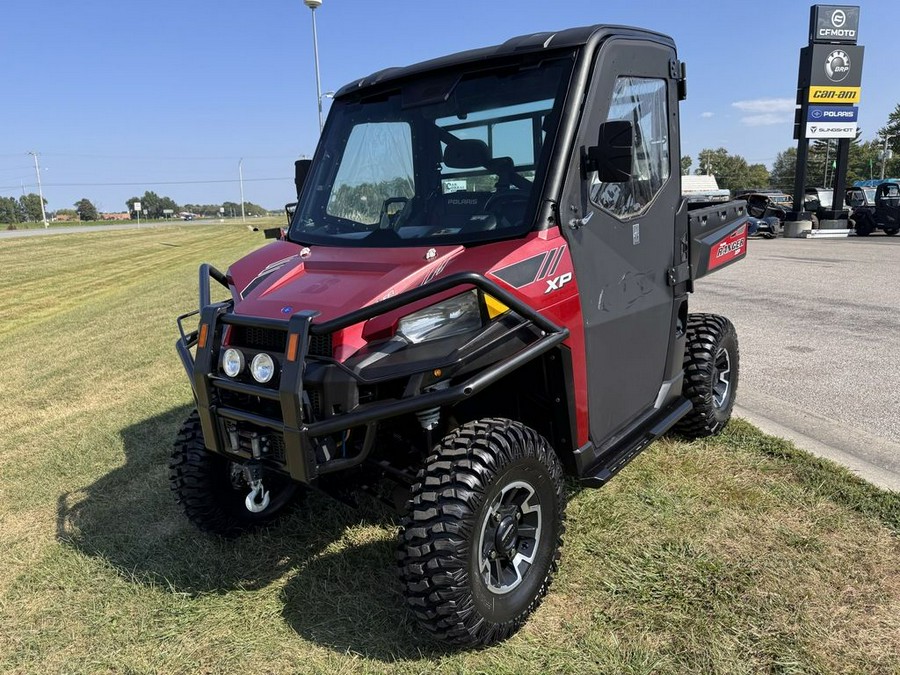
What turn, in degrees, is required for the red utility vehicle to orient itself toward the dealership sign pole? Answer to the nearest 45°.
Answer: approximately 180°

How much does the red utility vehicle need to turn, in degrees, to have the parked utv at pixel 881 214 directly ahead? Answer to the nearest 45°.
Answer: approximately 180°

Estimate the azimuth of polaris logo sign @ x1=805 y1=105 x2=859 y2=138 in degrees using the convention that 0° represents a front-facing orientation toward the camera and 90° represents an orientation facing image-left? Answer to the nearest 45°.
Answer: approximately 0°

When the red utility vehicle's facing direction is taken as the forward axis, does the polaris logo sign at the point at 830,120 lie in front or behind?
behind

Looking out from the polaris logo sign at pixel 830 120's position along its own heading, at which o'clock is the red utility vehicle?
The red utility vehicle is roughly at 12 o'clock from the polaris logo sign.

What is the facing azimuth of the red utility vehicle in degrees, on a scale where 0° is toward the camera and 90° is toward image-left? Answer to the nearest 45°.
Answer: approximately 45°
